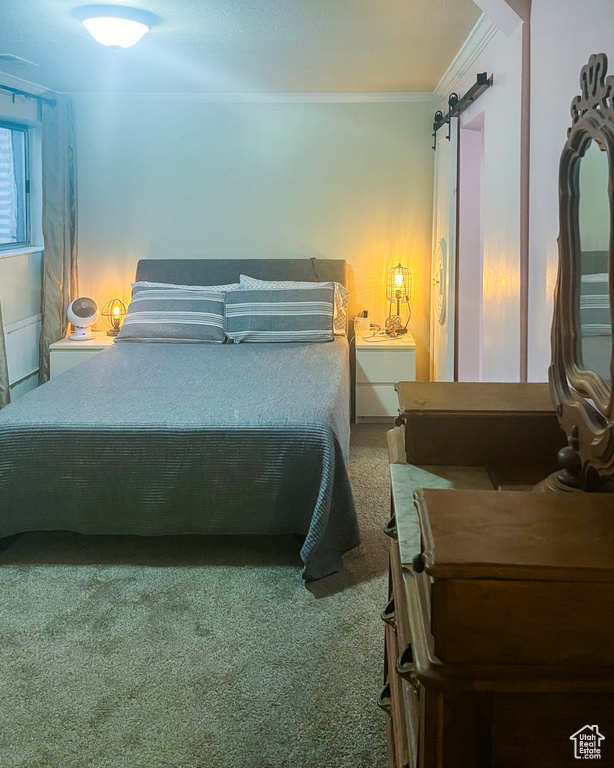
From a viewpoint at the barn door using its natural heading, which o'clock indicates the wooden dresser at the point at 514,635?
The wooden dresser is roughly at 9 o'clock from the barn door.

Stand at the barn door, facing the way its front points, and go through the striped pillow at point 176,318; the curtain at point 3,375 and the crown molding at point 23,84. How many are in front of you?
3

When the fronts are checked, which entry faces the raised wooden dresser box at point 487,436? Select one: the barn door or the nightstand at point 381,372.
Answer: the nightstand

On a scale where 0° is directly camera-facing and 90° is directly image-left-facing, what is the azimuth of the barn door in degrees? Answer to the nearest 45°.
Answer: approximately 90°

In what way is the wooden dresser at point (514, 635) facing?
to the viewer's left

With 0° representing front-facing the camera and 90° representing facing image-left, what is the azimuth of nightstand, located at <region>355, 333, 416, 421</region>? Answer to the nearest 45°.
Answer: approximately 0°

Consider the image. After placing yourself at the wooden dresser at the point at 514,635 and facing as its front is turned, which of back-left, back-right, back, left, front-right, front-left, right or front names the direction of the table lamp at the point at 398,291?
right

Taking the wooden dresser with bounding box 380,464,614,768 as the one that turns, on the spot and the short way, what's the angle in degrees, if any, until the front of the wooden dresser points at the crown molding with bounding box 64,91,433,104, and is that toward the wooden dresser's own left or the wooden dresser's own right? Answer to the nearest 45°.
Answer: approximately 90° to the wooden dresser's own right

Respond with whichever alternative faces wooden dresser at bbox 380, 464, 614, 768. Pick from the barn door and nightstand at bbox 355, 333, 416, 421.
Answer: the nightstand

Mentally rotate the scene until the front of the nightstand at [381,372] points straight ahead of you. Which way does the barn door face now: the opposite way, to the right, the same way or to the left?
to the right

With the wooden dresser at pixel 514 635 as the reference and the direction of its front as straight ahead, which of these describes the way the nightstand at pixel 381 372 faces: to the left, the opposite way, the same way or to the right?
to the left
